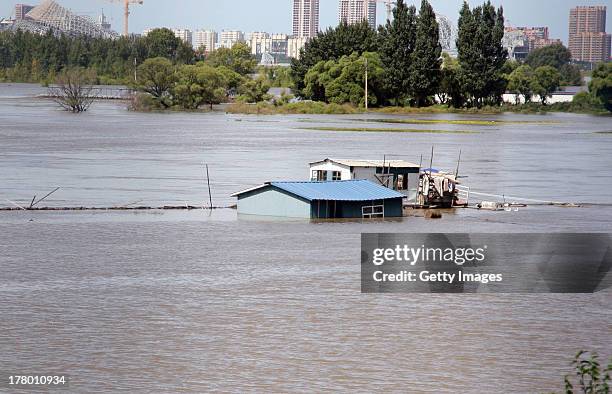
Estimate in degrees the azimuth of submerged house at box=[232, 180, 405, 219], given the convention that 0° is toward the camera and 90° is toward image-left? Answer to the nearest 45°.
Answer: approximately 315°
